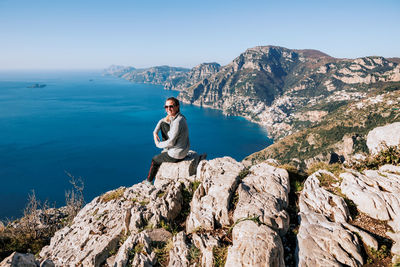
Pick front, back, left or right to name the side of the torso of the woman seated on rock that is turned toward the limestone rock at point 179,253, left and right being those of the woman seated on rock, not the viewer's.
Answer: left

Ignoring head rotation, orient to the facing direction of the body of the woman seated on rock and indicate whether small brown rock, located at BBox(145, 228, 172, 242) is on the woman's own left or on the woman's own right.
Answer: on the woman's own left

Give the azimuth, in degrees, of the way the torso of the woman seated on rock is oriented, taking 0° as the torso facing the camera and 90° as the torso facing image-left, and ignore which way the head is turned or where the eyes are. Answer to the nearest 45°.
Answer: approximately 90°

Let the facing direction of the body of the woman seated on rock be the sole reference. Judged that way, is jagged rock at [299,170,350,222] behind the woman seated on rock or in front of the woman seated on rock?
behind

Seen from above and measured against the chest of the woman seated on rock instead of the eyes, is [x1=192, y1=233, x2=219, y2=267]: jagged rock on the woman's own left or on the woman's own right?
on the woman's own left

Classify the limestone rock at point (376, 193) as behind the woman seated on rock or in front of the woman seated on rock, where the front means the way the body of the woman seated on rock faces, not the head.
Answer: behind

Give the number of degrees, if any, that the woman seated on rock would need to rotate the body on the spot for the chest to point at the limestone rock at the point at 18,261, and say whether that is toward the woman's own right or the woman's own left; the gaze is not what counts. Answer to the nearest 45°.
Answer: approximately 45° to the woman's own left

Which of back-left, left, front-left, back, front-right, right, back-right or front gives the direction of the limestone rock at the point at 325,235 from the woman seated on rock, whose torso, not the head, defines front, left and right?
back-left

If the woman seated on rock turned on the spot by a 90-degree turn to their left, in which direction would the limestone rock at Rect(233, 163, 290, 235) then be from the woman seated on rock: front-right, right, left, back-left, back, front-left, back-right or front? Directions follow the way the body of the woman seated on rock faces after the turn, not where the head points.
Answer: front-left
